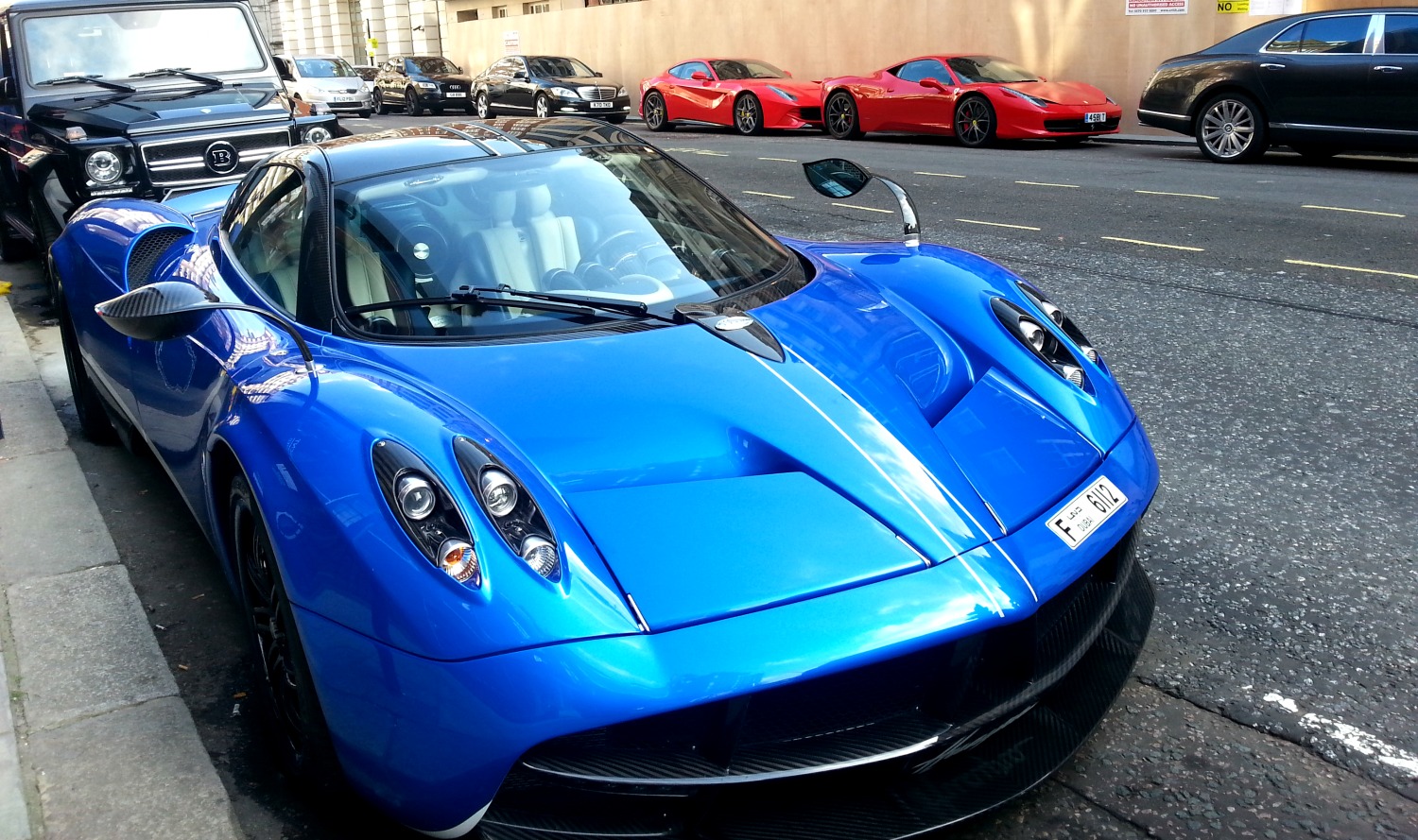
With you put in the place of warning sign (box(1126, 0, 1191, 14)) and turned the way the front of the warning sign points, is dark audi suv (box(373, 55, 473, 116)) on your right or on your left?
on your right

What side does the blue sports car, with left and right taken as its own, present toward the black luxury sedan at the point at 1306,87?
left

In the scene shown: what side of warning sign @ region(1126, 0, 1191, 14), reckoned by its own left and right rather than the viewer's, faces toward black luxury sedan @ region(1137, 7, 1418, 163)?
front

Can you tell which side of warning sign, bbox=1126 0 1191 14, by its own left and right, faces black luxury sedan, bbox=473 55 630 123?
right

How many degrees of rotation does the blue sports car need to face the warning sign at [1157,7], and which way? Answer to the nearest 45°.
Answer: approximately 90° to its left

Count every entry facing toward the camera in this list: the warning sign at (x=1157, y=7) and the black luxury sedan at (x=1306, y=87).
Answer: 1

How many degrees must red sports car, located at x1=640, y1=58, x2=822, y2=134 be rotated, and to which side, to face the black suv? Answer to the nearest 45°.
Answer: approximately 45° to its right

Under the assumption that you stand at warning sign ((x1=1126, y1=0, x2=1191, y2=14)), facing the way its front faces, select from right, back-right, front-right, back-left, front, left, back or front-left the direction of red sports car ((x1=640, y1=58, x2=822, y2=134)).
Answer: right

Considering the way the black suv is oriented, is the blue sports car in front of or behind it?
in front

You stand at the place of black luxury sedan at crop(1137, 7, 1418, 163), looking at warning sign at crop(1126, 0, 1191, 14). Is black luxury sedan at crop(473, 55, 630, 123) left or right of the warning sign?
left

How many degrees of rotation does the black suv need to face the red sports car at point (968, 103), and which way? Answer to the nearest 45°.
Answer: approximately 90° to its left
